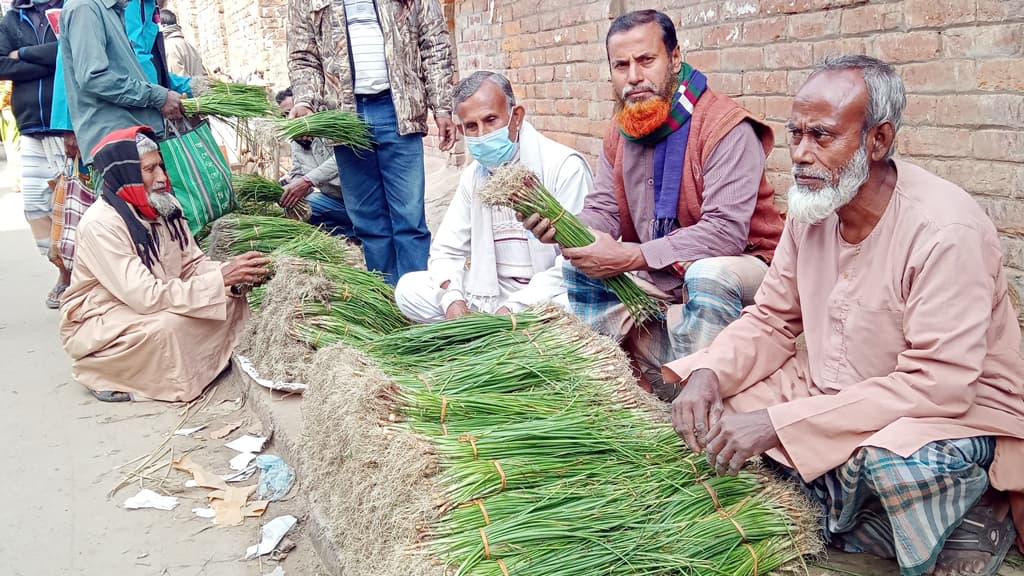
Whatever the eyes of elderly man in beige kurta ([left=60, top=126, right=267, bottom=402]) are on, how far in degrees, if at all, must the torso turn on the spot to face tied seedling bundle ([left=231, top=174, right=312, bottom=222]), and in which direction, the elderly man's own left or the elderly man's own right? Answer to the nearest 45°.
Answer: approximately 45° to the elderly man's own left

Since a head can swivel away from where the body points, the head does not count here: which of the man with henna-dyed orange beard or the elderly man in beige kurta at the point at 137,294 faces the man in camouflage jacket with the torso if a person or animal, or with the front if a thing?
the elderly man in beige kurta

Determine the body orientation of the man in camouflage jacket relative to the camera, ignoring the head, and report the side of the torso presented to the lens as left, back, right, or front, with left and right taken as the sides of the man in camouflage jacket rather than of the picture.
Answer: front

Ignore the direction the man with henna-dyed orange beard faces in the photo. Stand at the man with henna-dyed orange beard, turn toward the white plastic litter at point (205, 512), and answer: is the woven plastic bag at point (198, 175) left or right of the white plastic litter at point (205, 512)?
right

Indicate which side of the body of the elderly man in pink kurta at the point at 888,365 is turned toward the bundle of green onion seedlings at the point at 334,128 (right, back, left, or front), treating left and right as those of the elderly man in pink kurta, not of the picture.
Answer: right

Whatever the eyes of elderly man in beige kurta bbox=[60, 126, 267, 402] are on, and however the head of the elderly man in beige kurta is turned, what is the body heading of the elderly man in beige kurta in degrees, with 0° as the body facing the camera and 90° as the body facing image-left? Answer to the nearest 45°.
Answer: approximately 270°

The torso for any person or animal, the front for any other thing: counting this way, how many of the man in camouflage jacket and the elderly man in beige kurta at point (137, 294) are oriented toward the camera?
1

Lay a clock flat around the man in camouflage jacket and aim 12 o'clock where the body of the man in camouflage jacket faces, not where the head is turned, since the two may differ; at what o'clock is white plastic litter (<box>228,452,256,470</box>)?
The white plastic litter is roughly at 1 o'clock from the man in camouflage jacket.

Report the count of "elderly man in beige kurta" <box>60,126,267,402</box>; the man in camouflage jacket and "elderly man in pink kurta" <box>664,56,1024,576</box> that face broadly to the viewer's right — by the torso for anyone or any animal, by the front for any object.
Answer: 1

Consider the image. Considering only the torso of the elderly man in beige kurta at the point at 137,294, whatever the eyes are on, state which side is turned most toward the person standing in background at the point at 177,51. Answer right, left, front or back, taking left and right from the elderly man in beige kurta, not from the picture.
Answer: left

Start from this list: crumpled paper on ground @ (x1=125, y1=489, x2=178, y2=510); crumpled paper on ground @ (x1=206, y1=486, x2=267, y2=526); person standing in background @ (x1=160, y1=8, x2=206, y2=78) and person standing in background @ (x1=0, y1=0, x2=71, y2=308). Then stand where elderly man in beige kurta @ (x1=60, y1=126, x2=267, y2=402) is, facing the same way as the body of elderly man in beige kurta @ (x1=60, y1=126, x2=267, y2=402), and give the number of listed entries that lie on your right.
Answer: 2

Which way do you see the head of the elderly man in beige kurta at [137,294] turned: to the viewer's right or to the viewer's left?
to the viewer's right
